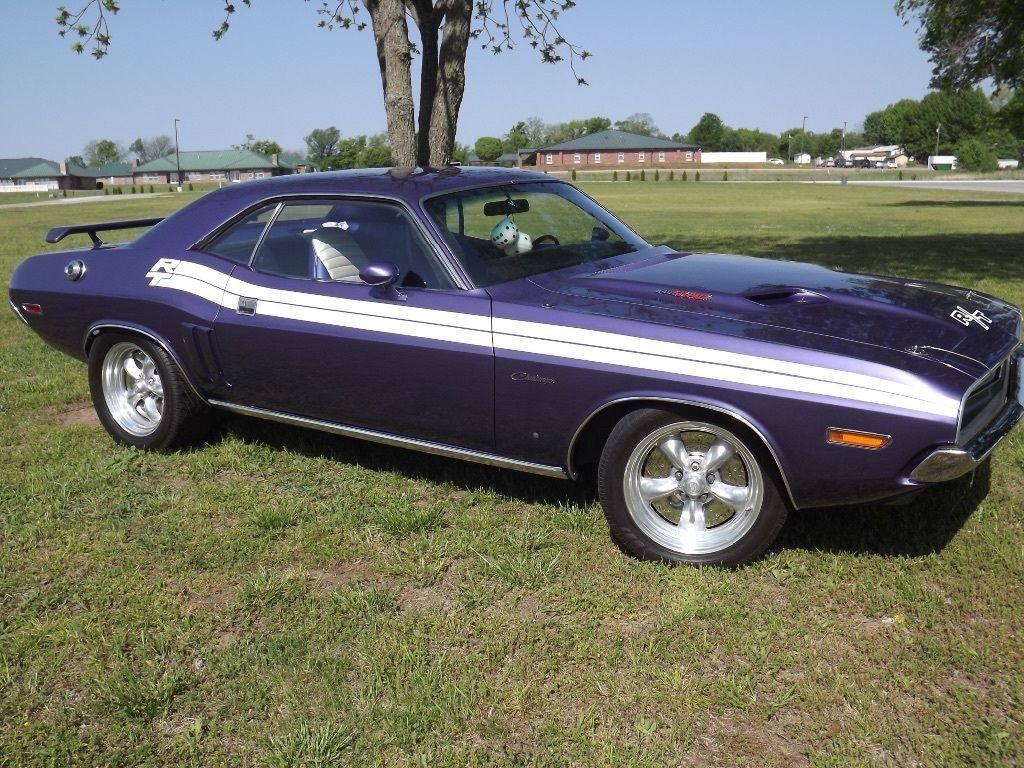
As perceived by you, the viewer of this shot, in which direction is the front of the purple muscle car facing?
facing the viewer and to the right of the viewer
